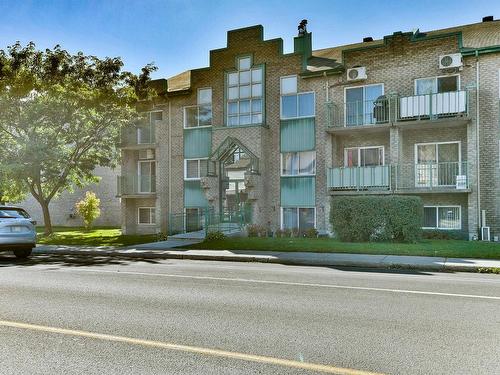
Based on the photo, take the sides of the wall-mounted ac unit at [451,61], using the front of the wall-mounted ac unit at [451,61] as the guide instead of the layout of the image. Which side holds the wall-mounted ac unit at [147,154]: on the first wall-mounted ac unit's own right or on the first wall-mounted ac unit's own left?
on the first wall-mounted ac unit's own right

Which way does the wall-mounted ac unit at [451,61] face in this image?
toward the camera

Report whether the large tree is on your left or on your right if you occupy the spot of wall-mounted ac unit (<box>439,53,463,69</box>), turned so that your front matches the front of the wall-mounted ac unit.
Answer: on your right

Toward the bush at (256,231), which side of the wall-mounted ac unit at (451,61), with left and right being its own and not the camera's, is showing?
right

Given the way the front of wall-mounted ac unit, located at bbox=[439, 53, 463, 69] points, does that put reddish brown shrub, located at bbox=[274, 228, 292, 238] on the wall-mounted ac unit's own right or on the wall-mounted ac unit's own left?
on the wall-mounted ac unit's own right
